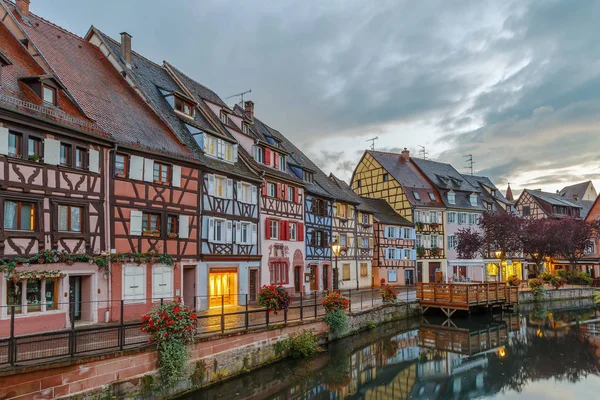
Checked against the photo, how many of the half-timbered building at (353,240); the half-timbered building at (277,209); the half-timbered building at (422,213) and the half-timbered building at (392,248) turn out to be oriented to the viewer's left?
0

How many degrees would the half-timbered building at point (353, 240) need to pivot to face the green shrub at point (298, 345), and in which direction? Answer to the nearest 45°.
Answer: approximately 45° to its right

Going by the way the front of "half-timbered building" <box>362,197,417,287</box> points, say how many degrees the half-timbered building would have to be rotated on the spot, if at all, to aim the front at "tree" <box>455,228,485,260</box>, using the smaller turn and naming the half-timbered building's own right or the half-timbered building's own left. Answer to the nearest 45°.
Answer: approximately 90° to the half-timbered building's own left

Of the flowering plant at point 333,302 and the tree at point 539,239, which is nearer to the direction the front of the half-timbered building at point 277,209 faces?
the flowering plant

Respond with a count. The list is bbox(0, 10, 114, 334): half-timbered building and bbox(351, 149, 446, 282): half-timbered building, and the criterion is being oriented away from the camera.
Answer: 0

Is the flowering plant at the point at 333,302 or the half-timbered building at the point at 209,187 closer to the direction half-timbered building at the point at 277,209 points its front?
the flowering plant

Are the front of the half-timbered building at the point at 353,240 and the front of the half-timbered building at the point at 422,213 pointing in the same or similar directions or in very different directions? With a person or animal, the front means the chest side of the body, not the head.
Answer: same or similar directions

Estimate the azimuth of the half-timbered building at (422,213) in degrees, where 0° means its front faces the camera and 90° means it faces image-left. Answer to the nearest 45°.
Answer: approximately 315°

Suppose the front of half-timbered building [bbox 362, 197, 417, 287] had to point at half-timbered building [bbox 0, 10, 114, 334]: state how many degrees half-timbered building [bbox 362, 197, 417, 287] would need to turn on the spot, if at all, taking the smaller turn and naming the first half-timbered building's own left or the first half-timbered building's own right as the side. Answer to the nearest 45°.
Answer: approximately 45° to the first half-timbered building's own right

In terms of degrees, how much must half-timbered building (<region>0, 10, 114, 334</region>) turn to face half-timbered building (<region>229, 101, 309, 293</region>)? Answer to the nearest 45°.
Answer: approximately 90° to its left

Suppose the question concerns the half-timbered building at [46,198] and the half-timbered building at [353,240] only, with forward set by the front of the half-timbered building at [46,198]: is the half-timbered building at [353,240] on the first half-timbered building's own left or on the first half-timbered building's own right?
on the first half-timbered building's own left

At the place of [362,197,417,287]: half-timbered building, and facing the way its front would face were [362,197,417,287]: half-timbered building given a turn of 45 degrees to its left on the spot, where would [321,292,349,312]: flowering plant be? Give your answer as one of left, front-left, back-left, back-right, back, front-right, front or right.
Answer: right

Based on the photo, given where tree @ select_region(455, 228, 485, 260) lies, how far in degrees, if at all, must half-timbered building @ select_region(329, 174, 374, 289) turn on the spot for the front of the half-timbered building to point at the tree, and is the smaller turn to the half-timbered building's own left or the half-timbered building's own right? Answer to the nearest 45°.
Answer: approximately 90° to the half-timbered building's own left

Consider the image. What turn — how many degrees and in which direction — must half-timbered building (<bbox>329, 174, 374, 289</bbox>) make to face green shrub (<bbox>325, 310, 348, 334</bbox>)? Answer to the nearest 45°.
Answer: approximately 45° to its right

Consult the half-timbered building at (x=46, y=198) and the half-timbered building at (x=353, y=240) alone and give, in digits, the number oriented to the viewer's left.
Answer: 0

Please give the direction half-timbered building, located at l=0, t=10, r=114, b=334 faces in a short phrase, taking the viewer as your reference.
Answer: facing the viewer and to the right of the viewer
